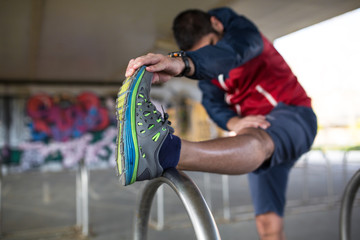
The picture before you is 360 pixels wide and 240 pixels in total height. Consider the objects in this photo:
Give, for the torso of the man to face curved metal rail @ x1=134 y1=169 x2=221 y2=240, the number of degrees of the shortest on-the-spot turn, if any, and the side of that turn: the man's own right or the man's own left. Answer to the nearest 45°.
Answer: approximately 45° to the man's own left

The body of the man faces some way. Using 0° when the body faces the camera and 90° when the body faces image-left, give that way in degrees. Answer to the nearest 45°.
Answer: approximately 45°
